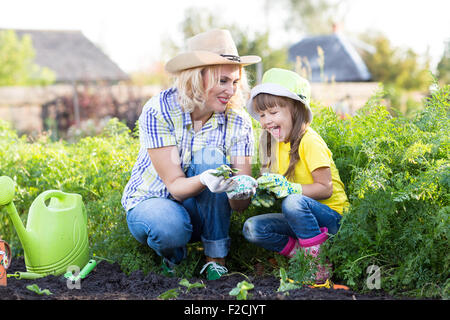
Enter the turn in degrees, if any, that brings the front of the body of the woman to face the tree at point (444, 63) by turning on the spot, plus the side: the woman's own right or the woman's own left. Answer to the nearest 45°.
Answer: approximately 90° to the woman's own left

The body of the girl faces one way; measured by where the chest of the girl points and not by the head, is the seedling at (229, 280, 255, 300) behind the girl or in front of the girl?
in front

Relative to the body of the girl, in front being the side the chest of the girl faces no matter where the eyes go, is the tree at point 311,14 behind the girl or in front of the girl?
behind

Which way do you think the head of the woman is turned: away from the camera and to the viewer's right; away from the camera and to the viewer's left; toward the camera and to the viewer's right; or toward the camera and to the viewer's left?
toward the camera and to the viewer's right

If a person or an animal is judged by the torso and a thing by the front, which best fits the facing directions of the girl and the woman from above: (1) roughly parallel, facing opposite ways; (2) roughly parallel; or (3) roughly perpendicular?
roughly perpendicular

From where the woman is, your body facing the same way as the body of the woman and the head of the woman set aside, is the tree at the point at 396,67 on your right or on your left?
on your left

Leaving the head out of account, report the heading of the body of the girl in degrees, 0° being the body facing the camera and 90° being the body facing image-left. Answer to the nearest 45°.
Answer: approximately 45°

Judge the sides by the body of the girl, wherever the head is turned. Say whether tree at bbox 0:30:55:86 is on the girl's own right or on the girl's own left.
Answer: on the girl's own right
